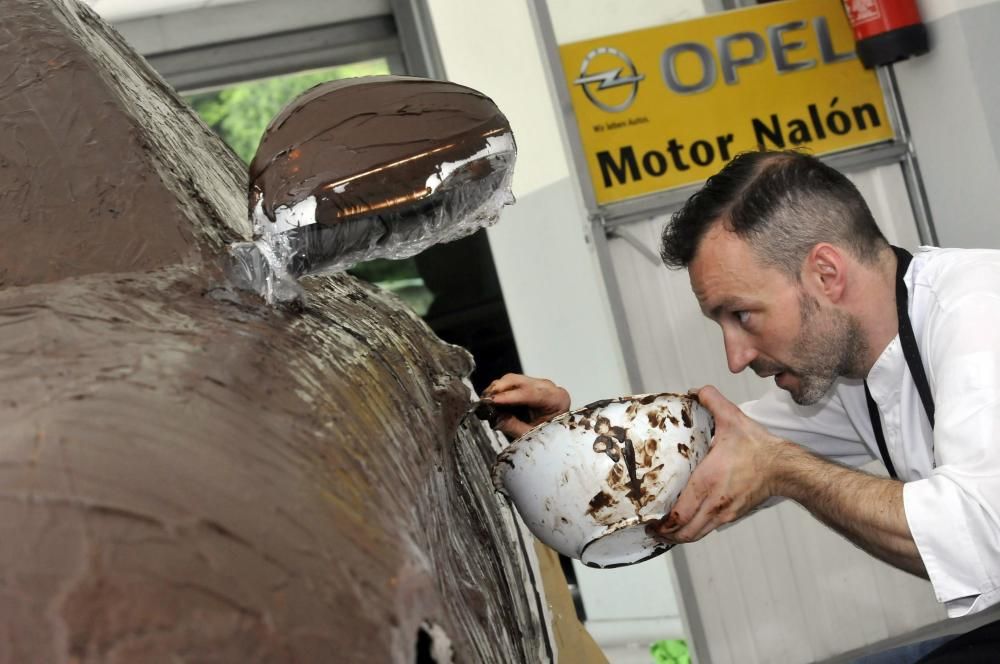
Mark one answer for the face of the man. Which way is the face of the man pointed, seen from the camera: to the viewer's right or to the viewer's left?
to the viewer's left

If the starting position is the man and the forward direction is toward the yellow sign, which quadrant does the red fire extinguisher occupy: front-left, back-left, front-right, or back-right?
front-right

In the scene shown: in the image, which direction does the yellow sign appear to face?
toward the camera

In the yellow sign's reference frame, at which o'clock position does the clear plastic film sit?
The clear plastic film is roughly at 12 o'clock from the yellow sign.

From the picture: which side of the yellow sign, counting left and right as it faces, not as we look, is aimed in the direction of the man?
front

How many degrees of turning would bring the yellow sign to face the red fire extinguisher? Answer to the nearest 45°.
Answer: approximately 90° to its left
